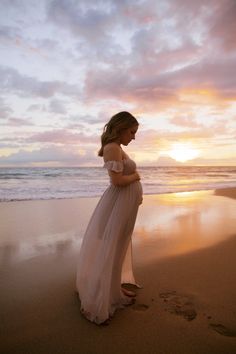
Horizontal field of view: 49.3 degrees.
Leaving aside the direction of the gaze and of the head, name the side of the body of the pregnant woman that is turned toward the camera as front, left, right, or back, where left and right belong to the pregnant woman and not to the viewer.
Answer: right

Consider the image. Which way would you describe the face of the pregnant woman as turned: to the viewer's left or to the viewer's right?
to the viewer's right
